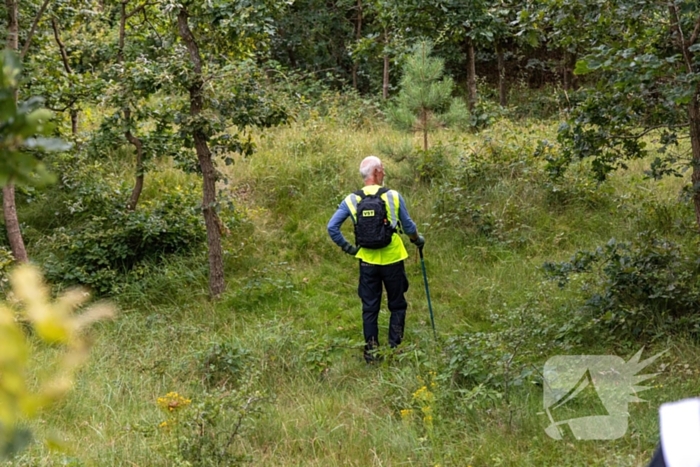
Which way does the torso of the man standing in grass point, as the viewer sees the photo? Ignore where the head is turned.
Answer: away from the camera

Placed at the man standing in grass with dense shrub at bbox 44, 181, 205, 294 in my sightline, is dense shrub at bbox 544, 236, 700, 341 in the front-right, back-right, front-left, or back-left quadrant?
back-right

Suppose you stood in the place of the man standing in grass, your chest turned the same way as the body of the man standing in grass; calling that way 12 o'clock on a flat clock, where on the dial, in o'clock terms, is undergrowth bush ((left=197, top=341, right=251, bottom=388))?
The undergrowth bush is roughly at 8 o'clock from the man standing in grass.

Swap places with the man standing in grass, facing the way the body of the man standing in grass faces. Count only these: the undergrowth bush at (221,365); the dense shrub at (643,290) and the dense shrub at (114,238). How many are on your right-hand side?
1

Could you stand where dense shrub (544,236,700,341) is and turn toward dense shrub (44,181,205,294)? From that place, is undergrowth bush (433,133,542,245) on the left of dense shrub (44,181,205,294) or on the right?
right

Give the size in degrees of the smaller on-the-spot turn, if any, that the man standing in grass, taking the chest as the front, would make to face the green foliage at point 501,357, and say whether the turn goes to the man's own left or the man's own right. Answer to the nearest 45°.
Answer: approximately 135° to the man's own right

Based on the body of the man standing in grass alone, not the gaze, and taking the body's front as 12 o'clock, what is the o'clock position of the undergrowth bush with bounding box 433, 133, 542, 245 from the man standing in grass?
The undergrowth bush is roughly at 1 o'clock from the man standing in grass.

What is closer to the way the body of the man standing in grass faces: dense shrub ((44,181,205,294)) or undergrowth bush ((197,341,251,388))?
the dense shrub

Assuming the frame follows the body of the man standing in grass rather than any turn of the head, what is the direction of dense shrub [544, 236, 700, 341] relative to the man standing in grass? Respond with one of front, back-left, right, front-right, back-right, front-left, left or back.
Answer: right

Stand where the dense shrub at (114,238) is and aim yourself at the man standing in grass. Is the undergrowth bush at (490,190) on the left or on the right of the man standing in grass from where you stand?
left

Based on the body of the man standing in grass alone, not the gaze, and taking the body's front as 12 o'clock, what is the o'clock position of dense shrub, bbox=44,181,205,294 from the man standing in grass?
The dense shrub is roughly at 10 o'clock from the man standing in grass.
